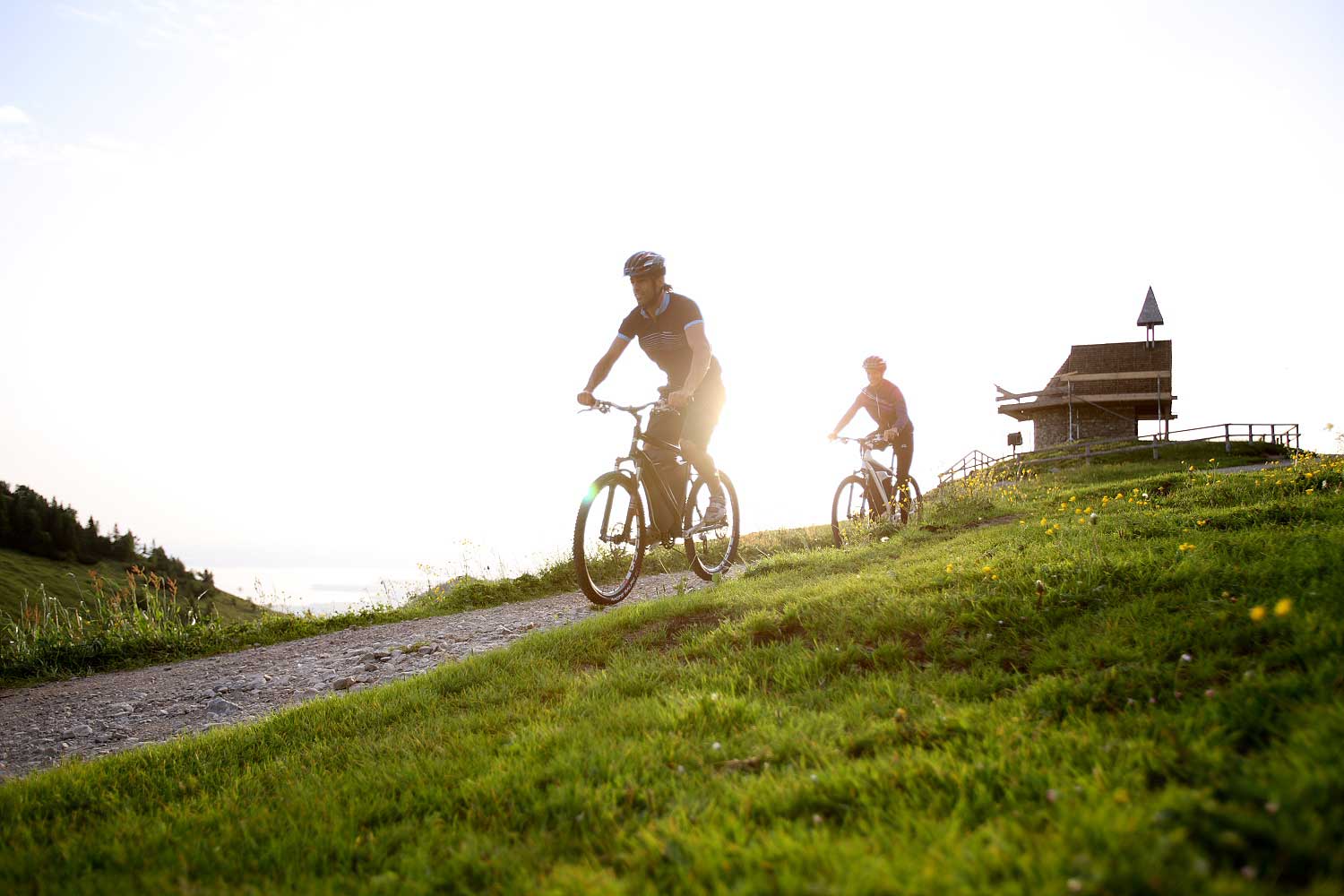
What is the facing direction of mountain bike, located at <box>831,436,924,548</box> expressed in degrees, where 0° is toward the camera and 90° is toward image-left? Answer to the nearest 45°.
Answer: approximately 45°

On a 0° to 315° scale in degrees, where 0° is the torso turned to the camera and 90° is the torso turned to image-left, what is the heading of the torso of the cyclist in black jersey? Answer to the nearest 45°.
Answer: approximately 45°

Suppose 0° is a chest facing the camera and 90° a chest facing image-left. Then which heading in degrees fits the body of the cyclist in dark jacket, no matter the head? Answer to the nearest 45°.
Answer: approximately 45°

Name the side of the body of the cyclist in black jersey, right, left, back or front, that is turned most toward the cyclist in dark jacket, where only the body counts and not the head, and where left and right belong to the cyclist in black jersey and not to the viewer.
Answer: back

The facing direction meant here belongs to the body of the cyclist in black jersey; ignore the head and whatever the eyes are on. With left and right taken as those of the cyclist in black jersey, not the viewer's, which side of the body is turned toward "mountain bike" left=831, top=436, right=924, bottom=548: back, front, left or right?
back
